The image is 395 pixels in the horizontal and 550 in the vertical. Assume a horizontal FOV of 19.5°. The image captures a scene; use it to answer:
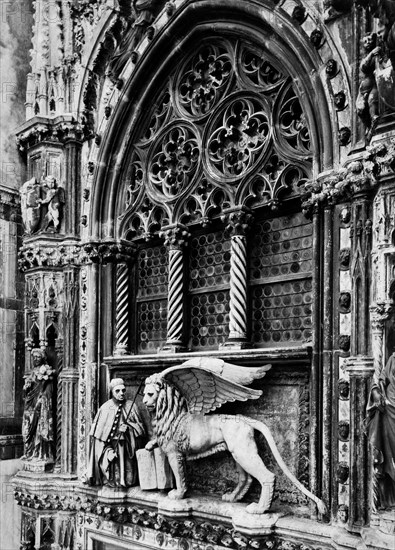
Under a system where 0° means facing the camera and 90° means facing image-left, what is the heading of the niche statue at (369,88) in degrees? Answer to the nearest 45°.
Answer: approximately 45°

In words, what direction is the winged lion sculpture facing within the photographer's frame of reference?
facing to the left of the viewer
